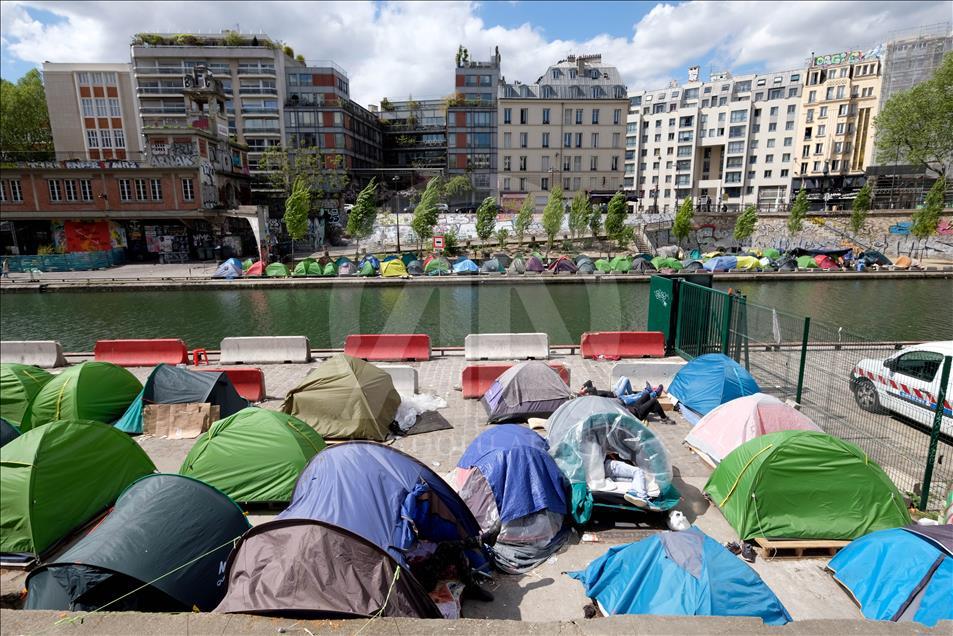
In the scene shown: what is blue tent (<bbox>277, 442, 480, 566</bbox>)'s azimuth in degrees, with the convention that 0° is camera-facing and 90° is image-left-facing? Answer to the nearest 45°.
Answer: approximately 315°

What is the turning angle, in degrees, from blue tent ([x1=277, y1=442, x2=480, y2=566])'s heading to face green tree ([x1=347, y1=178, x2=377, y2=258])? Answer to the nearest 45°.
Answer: approximately 135° to its left

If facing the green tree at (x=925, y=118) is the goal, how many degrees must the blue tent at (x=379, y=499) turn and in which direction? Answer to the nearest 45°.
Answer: approximately 90° to its left

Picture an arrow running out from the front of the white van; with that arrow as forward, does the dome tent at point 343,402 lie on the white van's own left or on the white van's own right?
on the white van's own left

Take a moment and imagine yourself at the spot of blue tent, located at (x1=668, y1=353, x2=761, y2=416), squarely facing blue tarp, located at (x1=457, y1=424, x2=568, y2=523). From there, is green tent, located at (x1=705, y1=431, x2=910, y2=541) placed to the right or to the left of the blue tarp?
left

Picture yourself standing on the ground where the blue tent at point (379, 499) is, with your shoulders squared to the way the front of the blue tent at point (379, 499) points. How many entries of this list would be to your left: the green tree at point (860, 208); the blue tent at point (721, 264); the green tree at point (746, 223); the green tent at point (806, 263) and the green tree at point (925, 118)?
5

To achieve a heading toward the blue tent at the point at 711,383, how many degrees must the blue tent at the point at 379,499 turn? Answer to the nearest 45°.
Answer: approximately 90° to its left

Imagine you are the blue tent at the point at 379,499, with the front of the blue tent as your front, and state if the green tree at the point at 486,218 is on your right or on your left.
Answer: on your left

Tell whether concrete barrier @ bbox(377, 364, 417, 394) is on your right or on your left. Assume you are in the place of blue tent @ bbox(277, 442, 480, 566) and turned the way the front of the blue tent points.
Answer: on your left

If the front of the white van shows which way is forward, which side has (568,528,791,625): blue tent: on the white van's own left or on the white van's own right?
on the white van's own left

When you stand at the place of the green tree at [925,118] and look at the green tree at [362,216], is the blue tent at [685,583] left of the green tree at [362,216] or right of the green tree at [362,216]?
left

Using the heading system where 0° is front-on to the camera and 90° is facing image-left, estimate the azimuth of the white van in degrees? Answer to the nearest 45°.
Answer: approximately 135°
